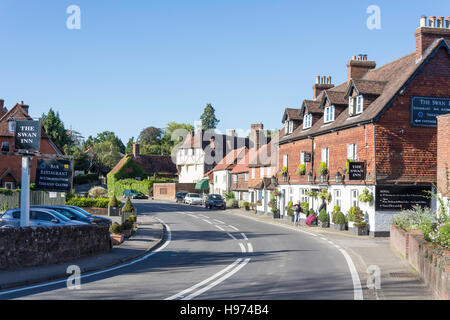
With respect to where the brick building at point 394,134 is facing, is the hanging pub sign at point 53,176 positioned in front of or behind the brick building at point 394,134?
in front

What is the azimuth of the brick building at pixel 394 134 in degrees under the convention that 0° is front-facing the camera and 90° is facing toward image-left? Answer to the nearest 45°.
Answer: approximately 45°

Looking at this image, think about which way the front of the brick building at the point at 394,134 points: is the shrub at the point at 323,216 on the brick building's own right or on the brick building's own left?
on the brick building's own right

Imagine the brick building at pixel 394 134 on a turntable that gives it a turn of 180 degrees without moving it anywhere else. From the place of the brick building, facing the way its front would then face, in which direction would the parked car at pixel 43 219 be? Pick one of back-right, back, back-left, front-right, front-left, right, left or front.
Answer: back

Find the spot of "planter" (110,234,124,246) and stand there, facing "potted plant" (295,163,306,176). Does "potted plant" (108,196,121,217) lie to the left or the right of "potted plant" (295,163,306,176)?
left

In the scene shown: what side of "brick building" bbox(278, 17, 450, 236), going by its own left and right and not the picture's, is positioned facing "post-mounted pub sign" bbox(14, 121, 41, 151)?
front

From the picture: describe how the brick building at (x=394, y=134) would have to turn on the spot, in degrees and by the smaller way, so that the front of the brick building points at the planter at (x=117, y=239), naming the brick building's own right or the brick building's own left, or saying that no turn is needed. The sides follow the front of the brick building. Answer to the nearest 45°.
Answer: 0° — it already faces it
